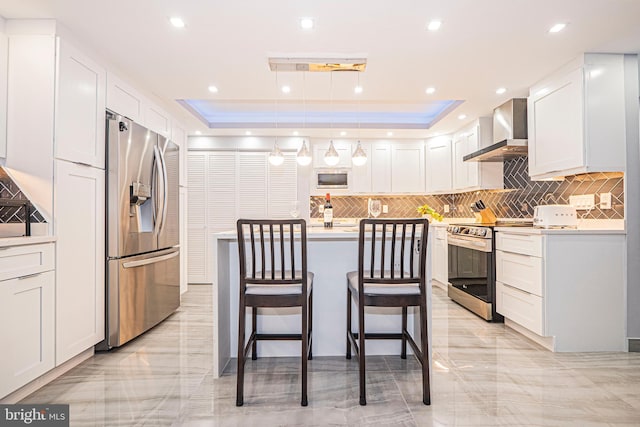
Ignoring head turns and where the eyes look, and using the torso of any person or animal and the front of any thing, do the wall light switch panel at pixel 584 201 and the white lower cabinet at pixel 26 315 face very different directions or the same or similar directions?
very different directions

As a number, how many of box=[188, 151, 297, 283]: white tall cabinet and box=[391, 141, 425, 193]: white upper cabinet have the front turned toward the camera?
2

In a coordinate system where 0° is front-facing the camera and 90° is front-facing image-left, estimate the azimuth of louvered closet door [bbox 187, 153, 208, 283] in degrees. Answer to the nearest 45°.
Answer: approximately 0°

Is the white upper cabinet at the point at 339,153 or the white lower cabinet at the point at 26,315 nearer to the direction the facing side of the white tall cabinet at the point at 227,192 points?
the white lower cabinet

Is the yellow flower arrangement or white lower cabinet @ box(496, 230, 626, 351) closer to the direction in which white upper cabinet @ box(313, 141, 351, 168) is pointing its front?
the white lower cabinet

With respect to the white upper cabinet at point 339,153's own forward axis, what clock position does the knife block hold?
The knife block is roughly at 10 o'clock from the white upper cabinet.

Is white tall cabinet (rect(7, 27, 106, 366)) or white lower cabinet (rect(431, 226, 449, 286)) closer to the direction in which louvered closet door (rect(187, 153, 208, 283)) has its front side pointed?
the white tall cabinet

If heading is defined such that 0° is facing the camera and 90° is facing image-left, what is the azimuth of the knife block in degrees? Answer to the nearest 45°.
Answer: approximately 45°

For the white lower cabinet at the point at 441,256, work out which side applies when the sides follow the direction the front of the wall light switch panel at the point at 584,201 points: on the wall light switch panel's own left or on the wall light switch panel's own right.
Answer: on the wall light switch panel's own right

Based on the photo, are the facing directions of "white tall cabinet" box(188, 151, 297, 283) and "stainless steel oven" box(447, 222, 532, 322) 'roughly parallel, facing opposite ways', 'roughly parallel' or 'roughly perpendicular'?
roughly perpendicular

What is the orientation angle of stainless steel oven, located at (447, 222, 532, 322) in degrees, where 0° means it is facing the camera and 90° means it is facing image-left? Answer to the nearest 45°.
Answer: approximately 45°

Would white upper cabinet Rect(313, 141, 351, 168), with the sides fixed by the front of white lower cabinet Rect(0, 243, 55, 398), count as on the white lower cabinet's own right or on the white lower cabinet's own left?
on the white lower cabinet's own left

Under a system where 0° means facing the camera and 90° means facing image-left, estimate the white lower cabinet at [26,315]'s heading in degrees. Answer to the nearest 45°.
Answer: approximately 315°

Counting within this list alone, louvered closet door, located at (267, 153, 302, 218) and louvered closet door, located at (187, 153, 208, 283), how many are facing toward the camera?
2
